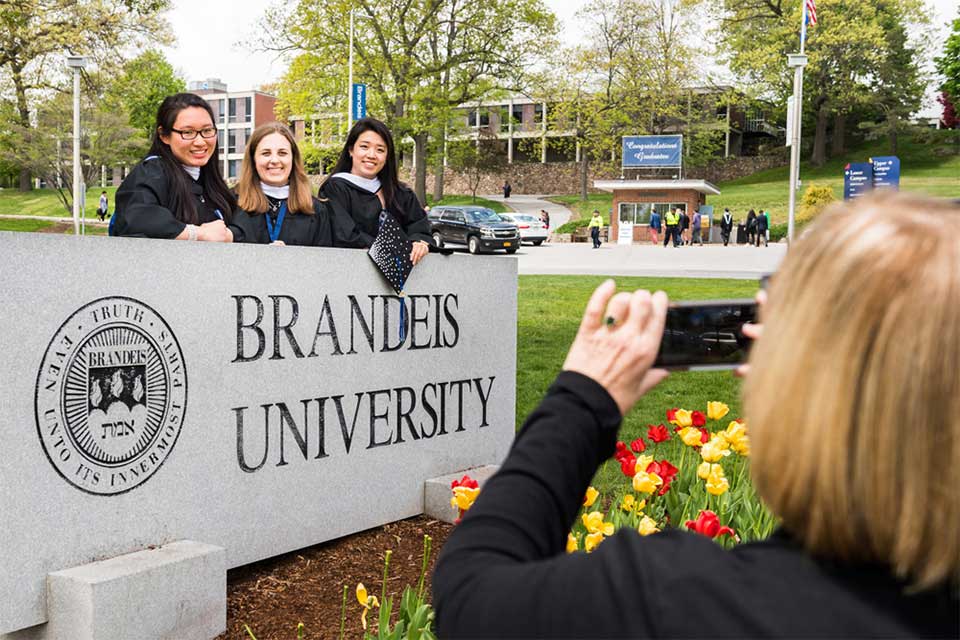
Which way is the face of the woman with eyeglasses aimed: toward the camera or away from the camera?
toward the camera

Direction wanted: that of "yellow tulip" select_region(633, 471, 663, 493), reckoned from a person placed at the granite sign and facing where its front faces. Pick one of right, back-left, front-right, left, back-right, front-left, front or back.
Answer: front

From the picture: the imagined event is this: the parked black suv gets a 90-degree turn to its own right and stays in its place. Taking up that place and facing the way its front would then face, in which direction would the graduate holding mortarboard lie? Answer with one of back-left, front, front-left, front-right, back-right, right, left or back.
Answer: front-left

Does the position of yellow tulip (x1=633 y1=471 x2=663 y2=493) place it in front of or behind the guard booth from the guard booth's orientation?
in front

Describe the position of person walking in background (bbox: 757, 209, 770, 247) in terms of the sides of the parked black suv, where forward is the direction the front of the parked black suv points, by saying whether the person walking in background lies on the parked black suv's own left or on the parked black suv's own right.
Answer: on the parked black suv's own left

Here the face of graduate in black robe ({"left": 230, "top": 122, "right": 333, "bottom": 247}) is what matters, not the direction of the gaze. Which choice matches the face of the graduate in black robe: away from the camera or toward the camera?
toward the camera

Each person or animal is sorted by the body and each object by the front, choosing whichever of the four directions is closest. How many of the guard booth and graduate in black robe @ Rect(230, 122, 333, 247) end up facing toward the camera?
2

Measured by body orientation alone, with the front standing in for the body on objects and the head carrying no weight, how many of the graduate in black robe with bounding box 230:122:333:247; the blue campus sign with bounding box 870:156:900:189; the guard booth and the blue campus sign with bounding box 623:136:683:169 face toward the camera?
4

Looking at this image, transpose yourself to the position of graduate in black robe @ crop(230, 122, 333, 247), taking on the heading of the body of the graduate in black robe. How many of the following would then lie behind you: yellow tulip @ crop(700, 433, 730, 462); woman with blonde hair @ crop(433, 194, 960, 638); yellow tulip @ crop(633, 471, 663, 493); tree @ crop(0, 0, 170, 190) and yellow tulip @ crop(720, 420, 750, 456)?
1

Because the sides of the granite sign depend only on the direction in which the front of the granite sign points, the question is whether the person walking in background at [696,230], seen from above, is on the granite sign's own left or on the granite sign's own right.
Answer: on the granite sign's own left

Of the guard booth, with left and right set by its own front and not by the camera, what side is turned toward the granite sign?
front

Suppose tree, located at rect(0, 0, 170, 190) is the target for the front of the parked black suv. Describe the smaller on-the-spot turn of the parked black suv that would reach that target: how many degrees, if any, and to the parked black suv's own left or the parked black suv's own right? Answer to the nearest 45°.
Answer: approximately 90° to the parked black suv's own right

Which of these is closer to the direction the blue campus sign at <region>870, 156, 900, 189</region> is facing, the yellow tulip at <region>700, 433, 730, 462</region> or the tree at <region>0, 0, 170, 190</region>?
the yellow tulip

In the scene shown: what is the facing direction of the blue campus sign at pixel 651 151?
toward the camera

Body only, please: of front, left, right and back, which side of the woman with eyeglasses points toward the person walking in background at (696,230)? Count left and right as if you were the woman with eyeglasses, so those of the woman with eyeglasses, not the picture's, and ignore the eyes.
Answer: left

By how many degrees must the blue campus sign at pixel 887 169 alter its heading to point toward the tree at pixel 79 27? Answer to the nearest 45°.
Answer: approximately 45° to its right

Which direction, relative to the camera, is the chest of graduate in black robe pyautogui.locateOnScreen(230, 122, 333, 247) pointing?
toward the camera
